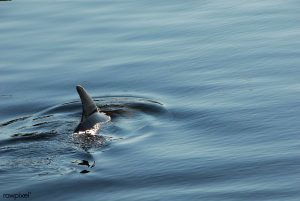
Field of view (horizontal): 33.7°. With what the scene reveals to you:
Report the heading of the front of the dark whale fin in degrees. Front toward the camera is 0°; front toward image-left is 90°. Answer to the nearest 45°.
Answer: approximately 225°
